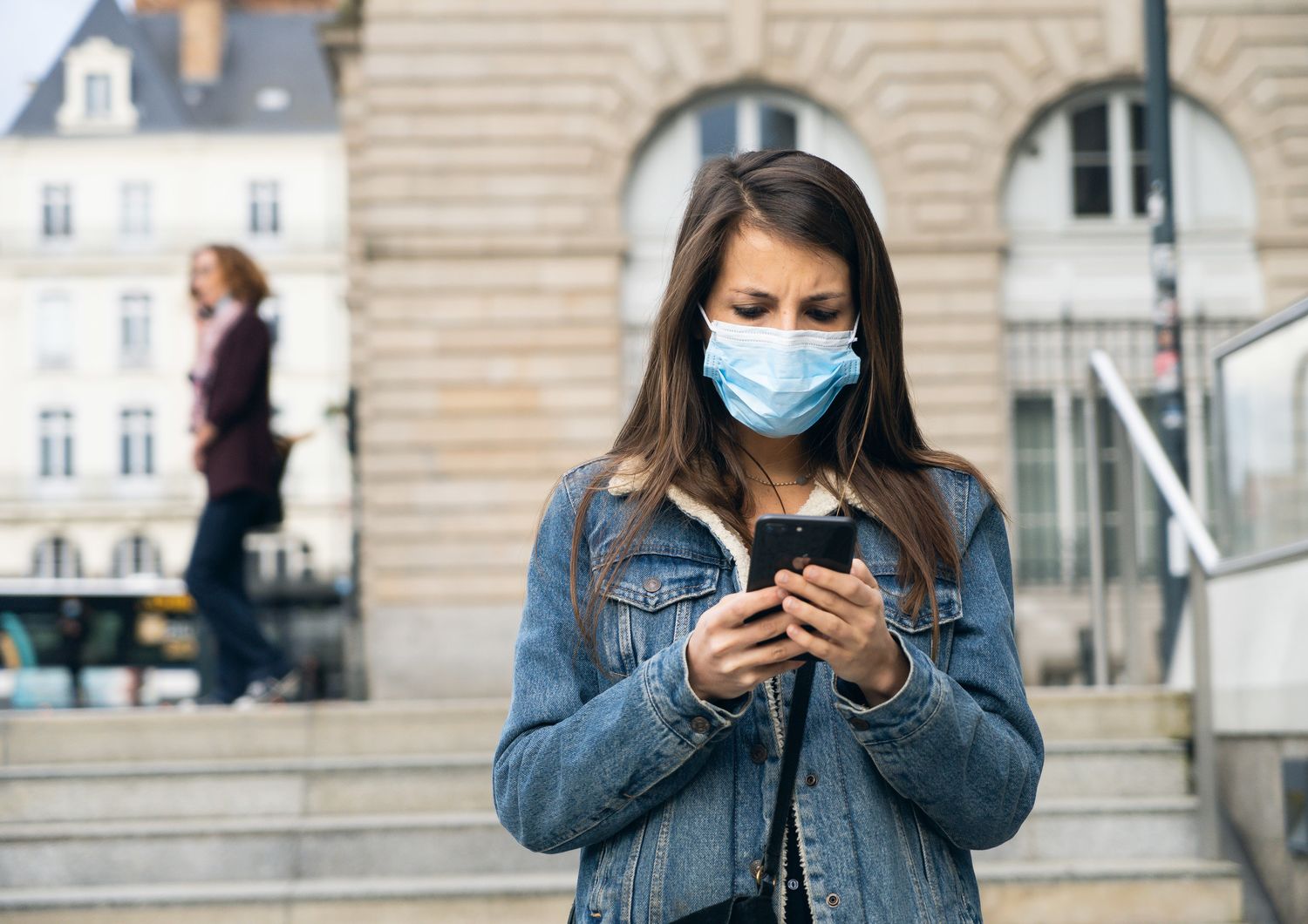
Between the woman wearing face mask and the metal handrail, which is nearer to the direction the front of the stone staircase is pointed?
the woman wearing face mask

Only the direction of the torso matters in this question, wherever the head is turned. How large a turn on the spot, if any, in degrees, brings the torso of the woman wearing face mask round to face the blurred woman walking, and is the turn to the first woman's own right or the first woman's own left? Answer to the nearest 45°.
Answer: approximately 135° to the first woman's own right

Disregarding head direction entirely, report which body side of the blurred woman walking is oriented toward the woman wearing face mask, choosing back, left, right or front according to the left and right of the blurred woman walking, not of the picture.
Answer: left

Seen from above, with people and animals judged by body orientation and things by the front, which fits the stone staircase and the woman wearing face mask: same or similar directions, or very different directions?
same or similar directions

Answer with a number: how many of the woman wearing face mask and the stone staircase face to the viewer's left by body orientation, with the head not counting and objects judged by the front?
0

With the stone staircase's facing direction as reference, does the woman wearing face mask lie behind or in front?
in front

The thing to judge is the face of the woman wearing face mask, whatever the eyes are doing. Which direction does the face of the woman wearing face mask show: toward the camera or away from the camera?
toward the camera

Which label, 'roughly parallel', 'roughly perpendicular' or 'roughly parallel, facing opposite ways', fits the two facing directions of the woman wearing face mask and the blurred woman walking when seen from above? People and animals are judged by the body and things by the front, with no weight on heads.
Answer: roughly perpendicular

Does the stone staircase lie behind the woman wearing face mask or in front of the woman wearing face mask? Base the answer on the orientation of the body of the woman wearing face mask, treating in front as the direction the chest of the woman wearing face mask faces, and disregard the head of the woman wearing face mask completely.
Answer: behind

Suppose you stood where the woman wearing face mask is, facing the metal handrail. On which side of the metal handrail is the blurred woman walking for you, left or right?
left

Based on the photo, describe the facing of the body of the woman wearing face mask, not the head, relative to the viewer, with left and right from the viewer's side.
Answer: facing the viewer

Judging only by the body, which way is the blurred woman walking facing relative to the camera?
to the viewer's left
